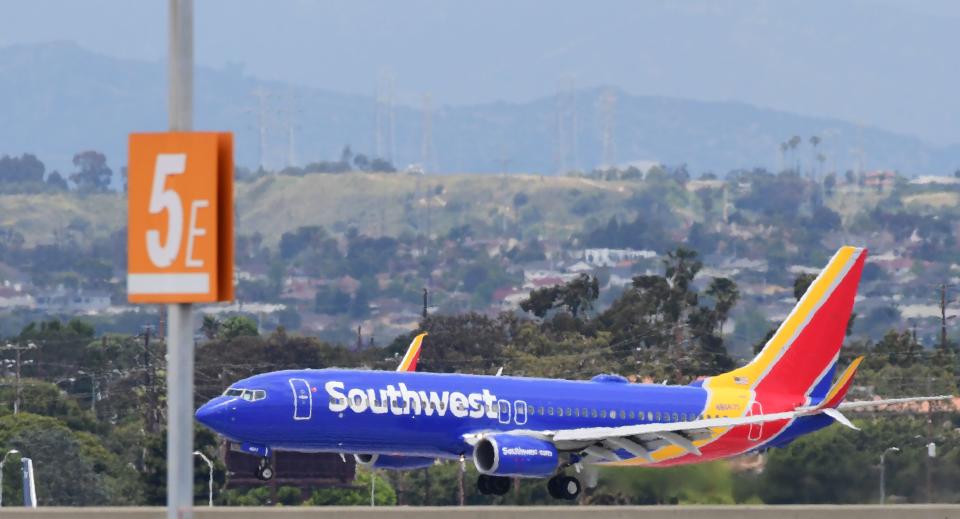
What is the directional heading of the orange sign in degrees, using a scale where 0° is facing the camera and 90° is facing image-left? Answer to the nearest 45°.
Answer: approximately 0°
